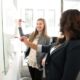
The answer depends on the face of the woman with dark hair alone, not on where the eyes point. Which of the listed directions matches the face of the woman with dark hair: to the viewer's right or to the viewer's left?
to the viewer's left

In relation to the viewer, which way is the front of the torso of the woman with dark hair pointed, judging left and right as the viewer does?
facing away from the viewer and to the left of the viewer
